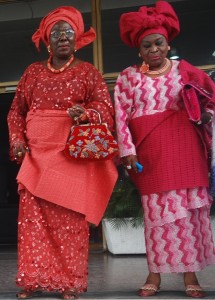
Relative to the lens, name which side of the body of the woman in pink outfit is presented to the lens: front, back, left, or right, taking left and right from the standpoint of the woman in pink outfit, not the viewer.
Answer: front

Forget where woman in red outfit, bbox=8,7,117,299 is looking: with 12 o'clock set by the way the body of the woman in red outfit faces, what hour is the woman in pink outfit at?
The woman in pink outfit is roughly at 9 o'clock from the woman in red outfit.

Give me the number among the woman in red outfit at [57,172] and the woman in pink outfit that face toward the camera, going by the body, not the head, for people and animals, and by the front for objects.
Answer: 2

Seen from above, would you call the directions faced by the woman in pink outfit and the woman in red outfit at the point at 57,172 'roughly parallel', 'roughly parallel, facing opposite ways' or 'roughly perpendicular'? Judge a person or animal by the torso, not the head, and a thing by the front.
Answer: roughly parallel

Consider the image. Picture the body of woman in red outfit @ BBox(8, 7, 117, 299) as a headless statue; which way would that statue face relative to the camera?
toward the camera

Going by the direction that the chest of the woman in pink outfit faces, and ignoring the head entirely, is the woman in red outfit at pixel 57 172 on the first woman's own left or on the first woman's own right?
on the first woman's own right
